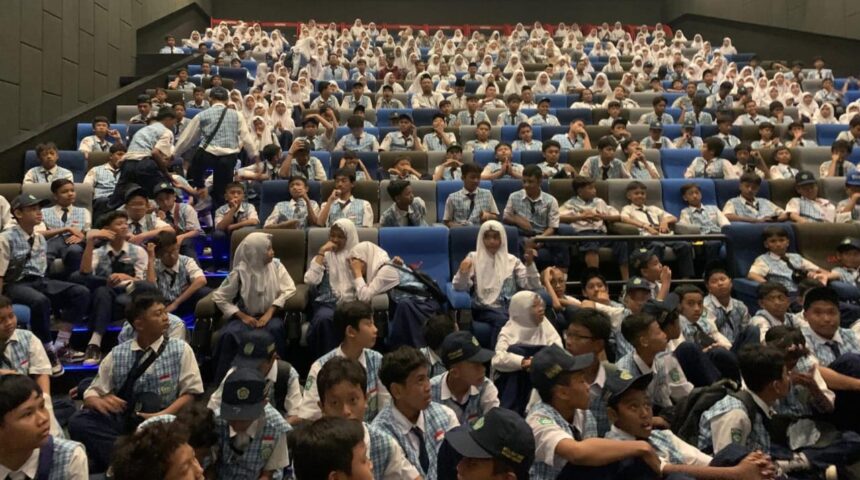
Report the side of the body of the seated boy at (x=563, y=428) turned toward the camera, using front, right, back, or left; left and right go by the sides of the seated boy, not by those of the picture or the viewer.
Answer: right

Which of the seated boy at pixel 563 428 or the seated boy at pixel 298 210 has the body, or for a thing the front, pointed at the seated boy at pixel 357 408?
the seated boy at pixel 298 210

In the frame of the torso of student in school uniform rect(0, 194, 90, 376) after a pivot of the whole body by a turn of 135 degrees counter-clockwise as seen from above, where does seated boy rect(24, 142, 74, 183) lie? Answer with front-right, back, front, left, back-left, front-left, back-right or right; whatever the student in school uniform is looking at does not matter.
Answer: front

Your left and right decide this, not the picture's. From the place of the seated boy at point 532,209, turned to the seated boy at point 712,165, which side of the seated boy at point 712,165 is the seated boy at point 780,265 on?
right

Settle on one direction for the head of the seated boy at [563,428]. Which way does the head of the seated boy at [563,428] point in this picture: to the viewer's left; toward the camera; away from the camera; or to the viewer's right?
to the viewer's right

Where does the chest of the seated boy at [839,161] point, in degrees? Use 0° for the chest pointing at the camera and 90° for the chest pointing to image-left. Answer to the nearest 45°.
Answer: approximately 0°

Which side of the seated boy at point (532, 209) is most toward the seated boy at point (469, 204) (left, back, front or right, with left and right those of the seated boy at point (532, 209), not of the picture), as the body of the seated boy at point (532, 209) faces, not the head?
right

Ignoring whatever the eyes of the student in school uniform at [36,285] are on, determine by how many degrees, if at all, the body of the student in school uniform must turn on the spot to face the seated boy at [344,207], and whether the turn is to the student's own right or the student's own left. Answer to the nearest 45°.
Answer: approximately 45° to the student's own left

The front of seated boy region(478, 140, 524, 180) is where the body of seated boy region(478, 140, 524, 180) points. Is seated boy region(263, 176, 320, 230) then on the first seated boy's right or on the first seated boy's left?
on the first seated boy's right
